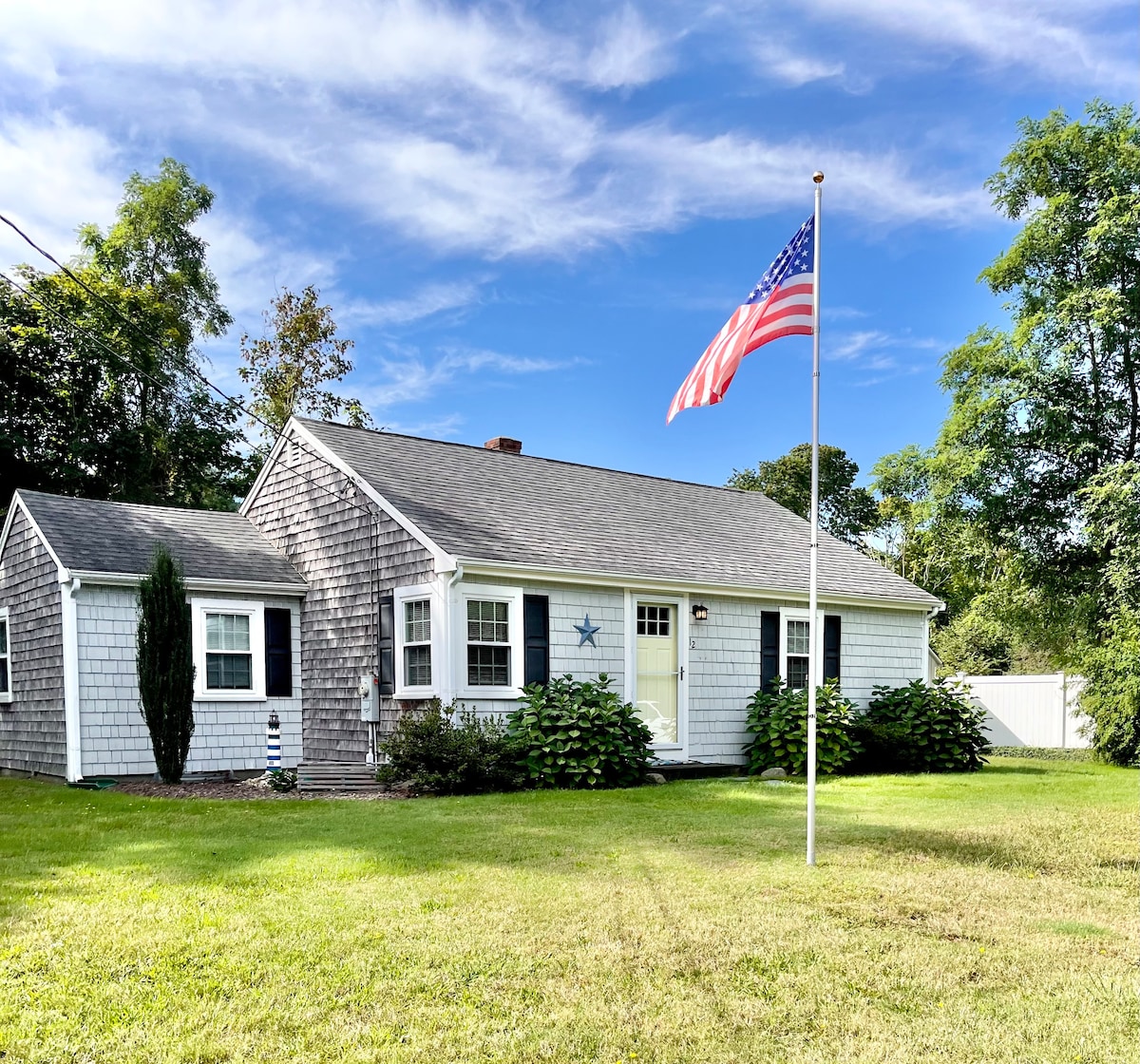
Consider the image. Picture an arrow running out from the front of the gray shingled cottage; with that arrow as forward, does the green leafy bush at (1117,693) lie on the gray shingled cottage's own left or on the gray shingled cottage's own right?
on the gray shingled cottage's own left

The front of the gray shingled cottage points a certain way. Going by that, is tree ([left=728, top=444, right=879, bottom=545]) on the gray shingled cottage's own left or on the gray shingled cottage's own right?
on the gray shingled cottage's own left

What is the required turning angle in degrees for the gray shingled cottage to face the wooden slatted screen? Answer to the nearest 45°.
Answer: approximately 45° to its right

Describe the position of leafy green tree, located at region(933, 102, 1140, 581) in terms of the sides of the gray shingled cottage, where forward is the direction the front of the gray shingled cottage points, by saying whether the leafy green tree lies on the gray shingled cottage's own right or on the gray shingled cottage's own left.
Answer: on the gray shingled cottage's own left

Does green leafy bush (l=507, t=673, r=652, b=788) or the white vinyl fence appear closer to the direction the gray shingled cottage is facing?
the green leafy bush

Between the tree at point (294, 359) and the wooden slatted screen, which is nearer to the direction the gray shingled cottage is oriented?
the wooden slatted screen

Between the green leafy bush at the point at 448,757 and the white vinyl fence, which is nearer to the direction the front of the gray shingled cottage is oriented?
the green leafy bush

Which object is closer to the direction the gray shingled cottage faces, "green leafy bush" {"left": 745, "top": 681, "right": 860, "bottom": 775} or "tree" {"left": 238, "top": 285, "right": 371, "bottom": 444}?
the green leafy bush

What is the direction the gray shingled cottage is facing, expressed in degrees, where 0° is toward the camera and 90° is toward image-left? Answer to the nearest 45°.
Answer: approximately 315°

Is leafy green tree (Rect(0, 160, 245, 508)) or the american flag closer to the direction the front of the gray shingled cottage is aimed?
the american flag
